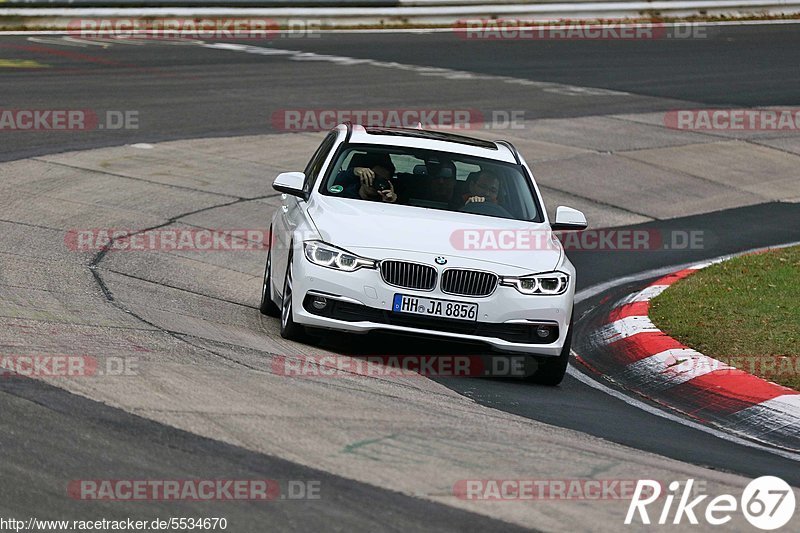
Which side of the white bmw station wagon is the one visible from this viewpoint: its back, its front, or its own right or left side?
front

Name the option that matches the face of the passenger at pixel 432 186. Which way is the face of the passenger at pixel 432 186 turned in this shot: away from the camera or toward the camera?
toward the camera

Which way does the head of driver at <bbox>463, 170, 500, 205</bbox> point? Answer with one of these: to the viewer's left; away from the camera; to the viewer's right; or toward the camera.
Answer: toward the camera

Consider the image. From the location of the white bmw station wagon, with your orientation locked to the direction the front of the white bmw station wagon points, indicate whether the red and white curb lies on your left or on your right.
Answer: on your left
